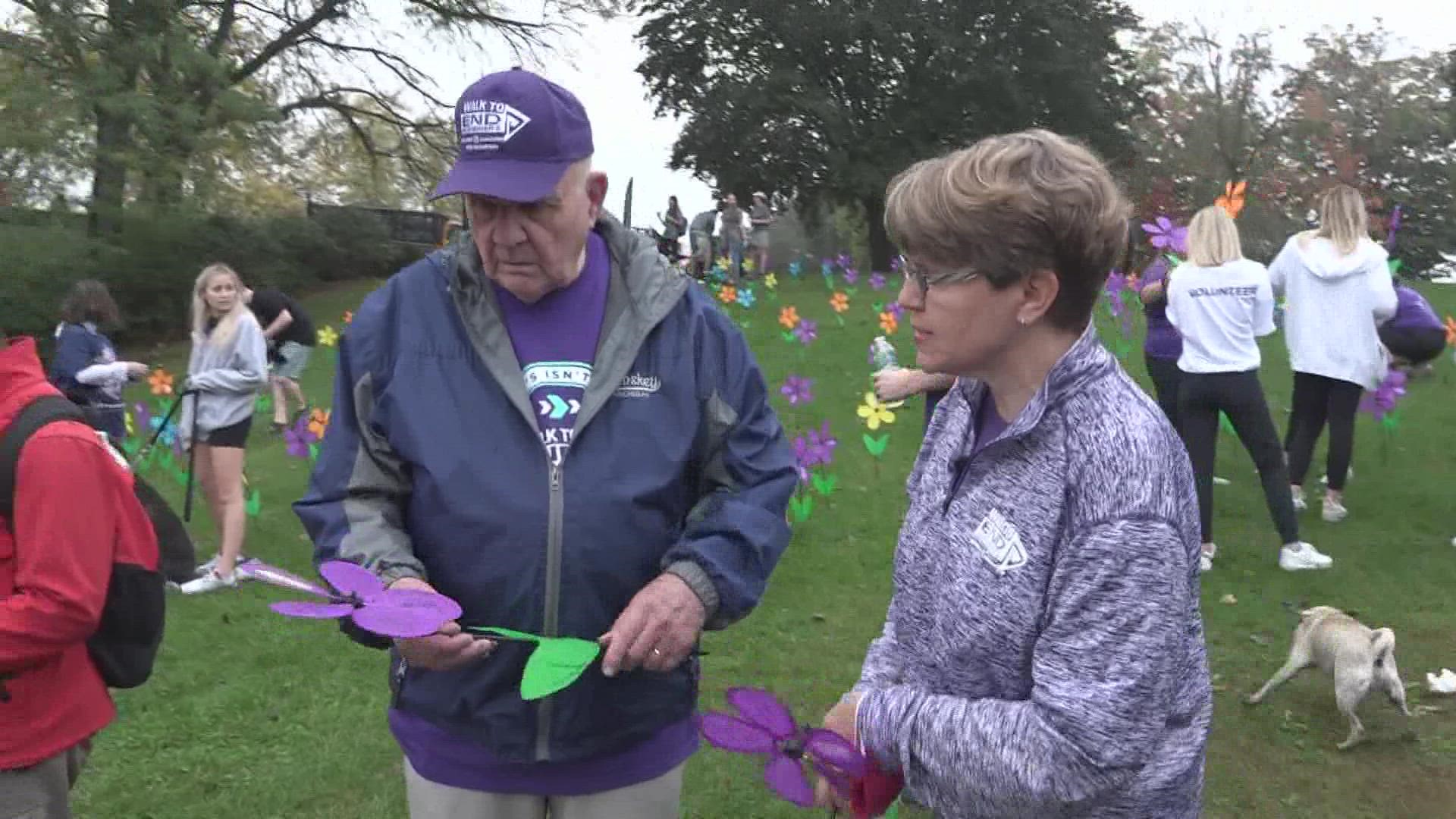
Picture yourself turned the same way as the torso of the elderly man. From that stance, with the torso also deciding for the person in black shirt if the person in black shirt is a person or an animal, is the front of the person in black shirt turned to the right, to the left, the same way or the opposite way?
to the right

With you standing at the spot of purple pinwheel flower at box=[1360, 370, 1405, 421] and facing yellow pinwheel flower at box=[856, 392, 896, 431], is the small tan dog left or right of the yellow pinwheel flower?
left

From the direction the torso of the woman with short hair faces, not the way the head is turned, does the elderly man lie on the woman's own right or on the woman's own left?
on the woman's own right

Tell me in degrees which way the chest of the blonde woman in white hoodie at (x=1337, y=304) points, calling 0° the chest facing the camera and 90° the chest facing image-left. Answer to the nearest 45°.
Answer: approximately 180°

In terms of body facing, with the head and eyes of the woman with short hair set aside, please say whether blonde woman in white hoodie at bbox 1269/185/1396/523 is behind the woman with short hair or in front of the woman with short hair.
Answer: behind

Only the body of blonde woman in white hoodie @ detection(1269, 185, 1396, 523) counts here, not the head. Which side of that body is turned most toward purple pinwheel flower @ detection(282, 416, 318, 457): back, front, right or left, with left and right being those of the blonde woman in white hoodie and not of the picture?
left

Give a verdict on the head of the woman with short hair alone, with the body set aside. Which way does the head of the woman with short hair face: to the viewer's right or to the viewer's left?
to the viewer's left

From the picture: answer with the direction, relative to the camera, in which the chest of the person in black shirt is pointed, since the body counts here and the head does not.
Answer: to the viewer's left

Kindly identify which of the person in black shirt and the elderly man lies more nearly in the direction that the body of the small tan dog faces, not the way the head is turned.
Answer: the person in black shirt

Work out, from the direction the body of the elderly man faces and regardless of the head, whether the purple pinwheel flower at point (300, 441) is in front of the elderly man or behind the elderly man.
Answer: behind
